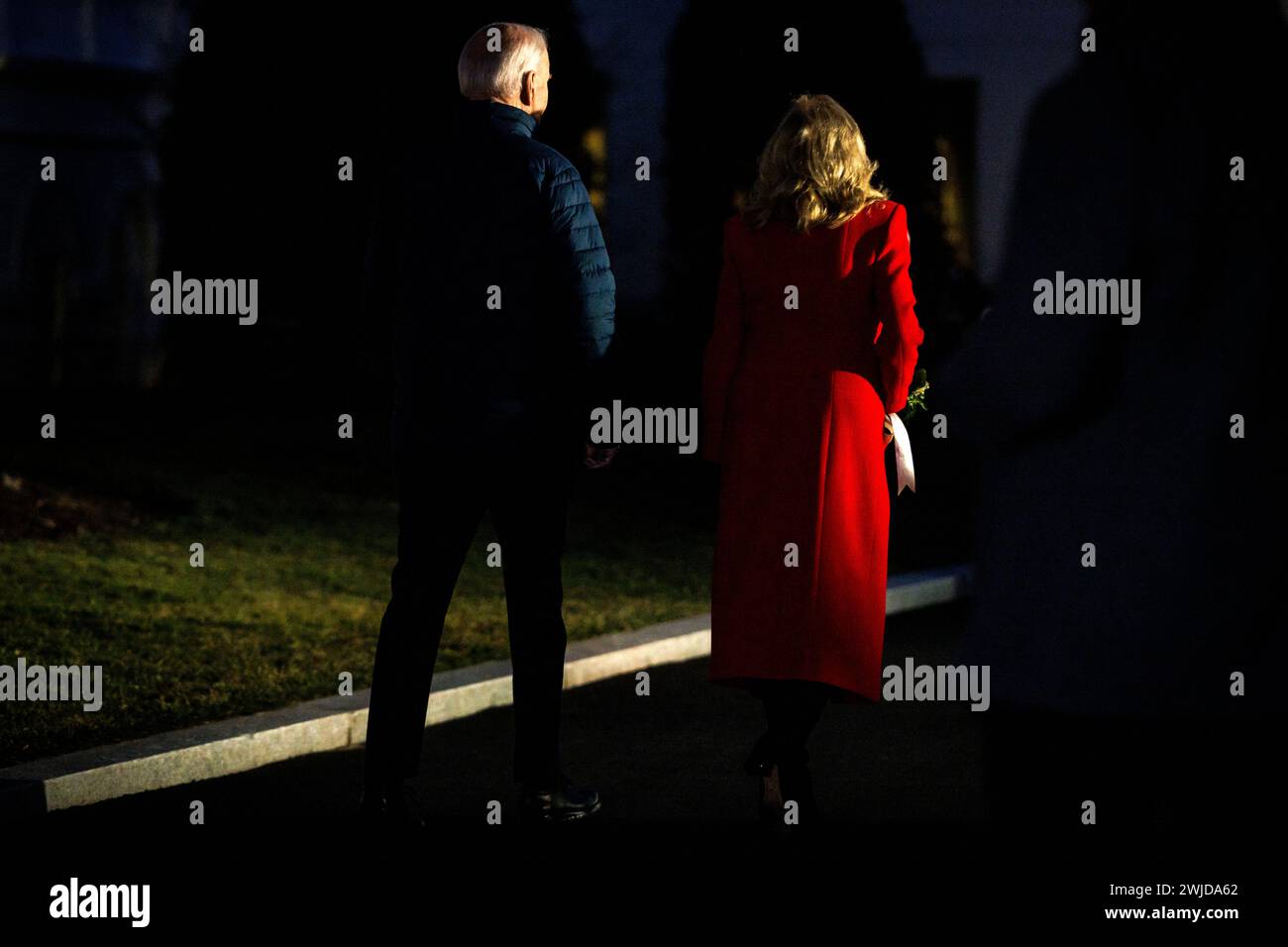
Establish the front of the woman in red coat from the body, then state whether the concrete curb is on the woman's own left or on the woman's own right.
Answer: on the woman's own left

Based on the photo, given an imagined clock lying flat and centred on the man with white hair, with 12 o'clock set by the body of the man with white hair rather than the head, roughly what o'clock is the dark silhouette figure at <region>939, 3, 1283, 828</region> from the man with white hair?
The dark silhouette figure is roughly at 4 o'clock from the man with white hair.

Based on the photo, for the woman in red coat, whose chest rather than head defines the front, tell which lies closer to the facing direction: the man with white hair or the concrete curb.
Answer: the concrete curb

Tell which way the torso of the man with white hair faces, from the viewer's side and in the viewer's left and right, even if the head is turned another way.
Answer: facing away from the viewer and to the right of the viewer

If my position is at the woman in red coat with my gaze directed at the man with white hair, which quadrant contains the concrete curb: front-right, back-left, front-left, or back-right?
front-right

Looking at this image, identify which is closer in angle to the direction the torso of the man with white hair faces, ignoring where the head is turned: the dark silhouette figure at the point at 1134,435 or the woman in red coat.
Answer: the woman in red coat

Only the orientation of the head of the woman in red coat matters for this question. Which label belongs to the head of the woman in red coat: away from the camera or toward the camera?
away from the camera

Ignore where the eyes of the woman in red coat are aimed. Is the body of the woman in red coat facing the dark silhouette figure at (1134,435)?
no

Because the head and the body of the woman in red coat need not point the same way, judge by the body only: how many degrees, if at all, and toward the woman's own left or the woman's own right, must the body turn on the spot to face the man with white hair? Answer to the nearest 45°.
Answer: approximately 135° to the woman's own left

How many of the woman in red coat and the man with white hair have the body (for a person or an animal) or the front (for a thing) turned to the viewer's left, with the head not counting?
0

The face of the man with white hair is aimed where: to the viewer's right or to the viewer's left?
to the viewer's right

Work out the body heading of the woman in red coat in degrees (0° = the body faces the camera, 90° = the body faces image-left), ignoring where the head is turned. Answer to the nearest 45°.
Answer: approximately 180°
